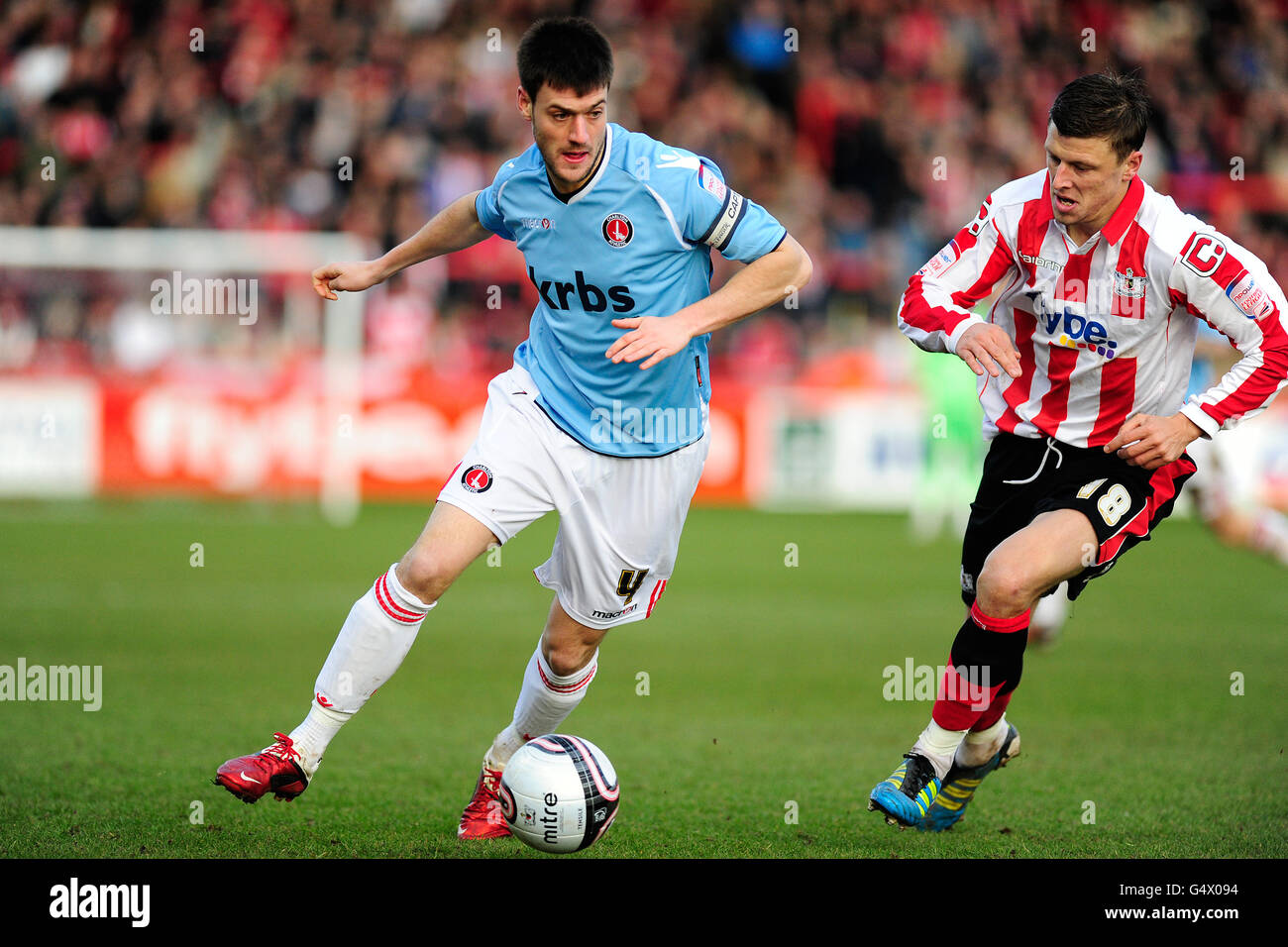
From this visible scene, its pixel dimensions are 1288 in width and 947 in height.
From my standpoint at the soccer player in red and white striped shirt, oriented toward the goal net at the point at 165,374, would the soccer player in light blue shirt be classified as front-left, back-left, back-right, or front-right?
front-left

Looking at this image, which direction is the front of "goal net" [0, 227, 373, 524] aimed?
toward the camera

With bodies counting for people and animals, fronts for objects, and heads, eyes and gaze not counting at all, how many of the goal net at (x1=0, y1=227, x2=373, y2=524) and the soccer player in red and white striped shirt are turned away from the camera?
0

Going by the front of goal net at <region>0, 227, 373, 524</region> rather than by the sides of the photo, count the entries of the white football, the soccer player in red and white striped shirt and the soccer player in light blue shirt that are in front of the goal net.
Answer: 3

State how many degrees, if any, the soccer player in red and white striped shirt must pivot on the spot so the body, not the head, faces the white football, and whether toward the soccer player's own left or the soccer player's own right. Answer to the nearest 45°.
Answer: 0° — they already face it

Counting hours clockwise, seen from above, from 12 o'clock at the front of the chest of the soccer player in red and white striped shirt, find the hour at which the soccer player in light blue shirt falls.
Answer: The soccer player in light blue shirt is roughly at 1 o'clock from the soccer player in red and white striped shirt.

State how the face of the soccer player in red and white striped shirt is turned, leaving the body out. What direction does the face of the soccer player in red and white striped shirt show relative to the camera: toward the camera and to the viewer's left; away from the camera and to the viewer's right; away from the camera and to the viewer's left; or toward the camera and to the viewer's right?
toward the camera and to the viewer's left

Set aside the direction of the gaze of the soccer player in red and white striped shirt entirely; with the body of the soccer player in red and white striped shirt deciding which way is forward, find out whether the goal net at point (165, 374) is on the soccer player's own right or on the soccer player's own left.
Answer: on the soccer player's own right

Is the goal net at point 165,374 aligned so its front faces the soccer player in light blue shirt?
yes

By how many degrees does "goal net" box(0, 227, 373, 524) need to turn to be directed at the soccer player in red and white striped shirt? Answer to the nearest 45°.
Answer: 0° — it already faces them
